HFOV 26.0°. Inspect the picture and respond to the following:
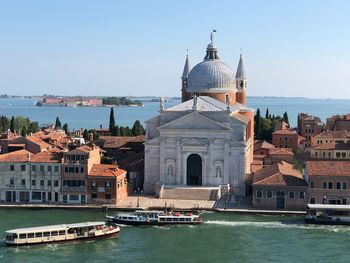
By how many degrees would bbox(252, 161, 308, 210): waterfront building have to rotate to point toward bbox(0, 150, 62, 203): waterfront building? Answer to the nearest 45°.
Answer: approximately 90° to its right

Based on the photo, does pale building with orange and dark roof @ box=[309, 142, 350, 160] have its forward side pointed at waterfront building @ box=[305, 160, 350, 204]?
yes

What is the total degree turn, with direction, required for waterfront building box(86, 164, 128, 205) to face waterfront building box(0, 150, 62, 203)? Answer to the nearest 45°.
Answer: approximately 90° to its right

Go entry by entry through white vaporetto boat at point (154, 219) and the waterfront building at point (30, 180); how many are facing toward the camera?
1

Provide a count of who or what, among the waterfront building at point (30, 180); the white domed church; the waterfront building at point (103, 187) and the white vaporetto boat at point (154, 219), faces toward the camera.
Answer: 3

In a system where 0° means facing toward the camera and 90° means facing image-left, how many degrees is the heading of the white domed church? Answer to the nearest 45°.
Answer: approximately 0°

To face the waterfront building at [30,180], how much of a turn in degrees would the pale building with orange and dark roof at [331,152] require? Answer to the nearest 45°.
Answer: approximately 45° to its right

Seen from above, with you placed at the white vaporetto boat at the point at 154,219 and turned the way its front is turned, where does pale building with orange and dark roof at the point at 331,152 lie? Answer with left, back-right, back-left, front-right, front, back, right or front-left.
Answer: back-right

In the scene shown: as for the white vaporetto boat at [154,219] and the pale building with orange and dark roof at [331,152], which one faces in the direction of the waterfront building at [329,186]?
the pale building with orange and dark roof at [331,152]

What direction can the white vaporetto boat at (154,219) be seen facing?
to the viewer's left

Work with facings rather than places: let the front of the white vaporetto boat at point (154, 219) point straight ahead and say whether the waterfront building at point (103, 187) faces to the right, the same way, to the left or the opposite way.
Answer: to the left

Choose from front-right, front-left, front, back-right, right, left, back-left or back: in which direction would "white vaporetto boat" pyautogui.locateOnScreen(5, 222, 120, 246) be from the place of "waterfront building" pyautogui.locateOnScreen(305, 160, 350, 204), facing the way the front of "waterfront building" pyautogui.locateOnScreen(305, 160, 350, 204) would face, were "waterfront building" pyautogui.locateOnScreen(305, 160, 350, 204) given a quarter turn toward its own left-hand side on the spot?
back-right

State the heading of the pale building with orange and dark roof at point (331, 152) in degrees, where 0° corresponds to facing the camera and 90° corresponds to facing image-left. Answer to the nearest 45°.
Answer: approximately 0°

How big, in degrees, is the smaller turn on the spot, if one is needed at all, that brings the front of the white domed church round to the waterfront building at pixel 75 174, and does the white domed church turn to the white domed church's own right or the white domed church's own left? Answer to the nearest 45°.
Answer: approximately 45° to the white domed church's own right
